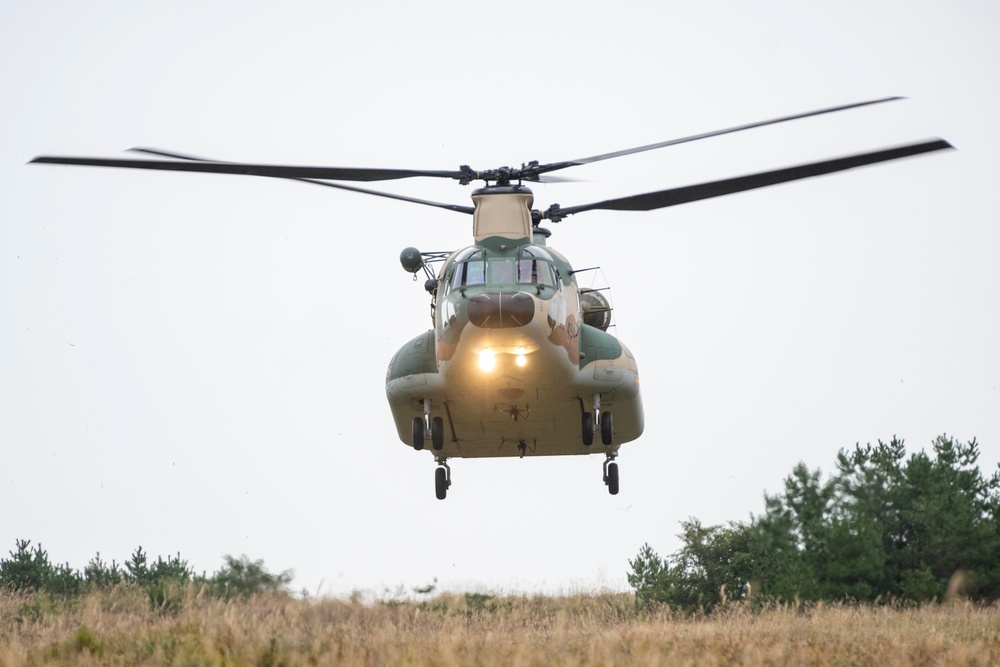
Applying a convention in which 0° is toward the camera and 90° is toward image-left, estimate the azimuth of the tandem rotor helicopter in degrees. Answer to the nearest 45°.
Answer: approximately 0°

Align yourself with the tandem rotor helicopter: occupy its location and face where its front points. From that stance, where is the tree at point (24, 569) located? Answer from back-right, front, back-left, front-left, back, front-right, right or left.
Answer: back-right

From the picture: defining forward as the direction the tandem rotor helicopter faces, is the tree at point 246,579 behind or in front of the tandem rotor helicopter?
behind
